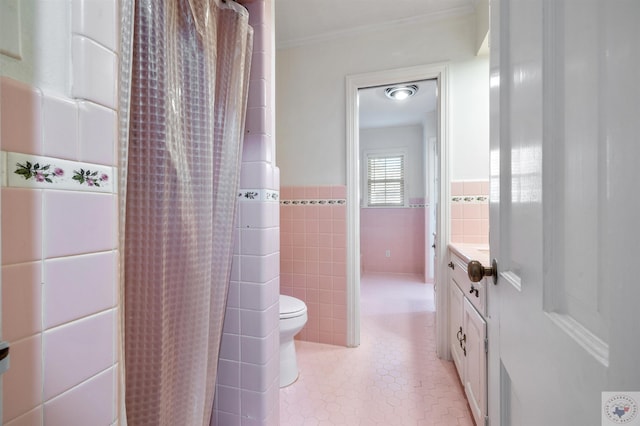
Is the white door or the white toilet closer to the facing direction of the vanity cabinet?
the white toilet

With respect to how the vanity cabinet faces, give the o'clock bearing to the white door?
The white door is roughly at 9 o'clock from the vanity cabinet.

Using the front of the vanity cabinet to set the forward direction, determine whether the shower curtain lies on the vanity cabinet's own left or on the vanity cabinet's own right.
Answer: on the vanity cabinet's own left

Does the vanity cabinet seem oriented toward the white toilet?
yes

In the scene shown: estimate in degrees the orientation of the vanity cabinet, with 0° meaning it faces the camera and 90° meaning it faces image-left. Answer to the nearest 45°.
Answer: approximately 90°

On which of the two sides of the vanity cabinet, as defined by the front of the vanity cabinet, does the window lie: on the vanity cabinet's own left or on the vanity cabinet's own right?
on the vanity cabinet's own right
